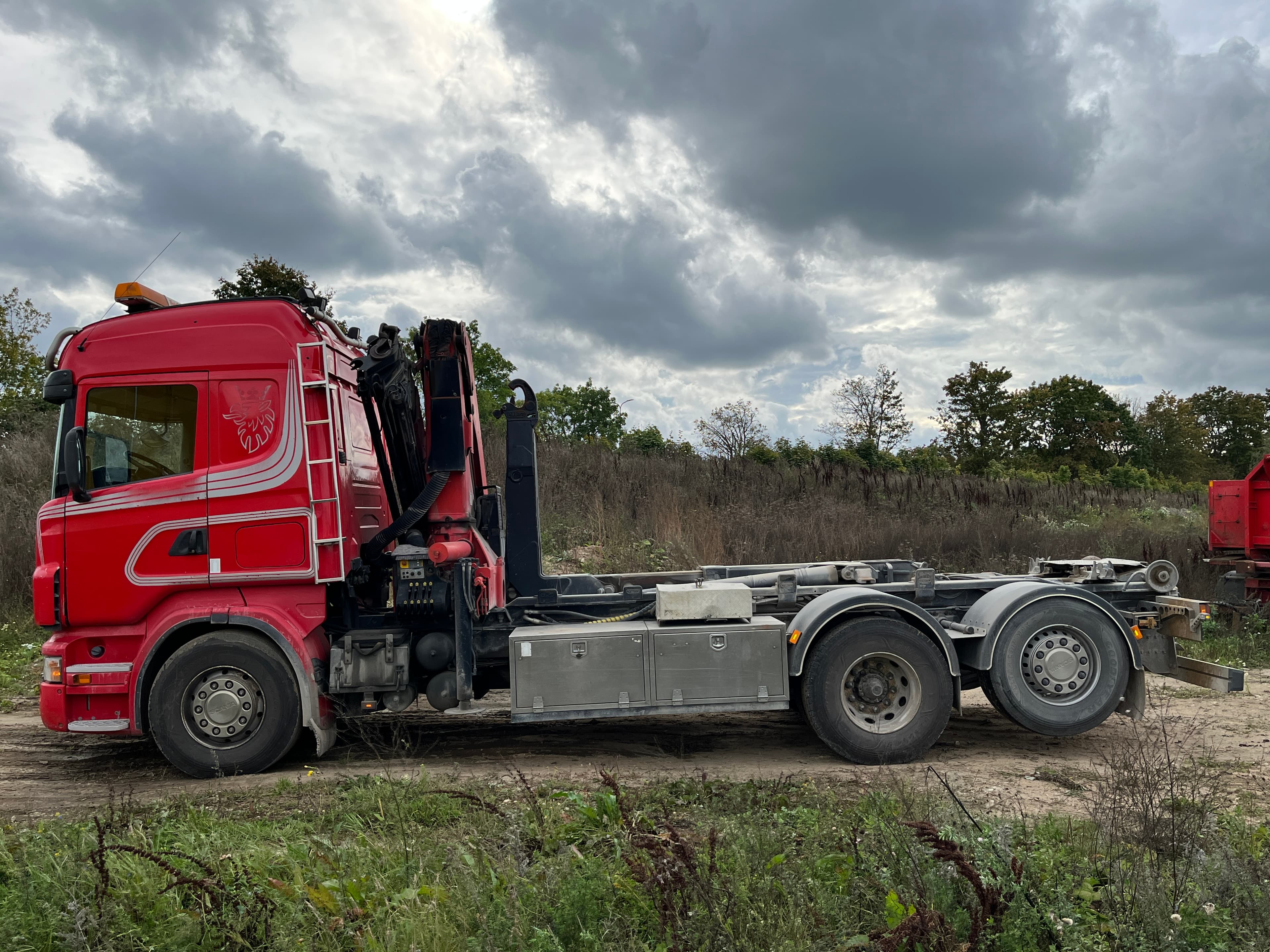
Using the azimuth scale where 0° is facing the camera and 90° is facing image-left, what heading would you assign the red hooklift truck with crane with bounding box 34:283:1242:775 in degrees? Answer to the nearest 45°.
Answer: approximately 90°
